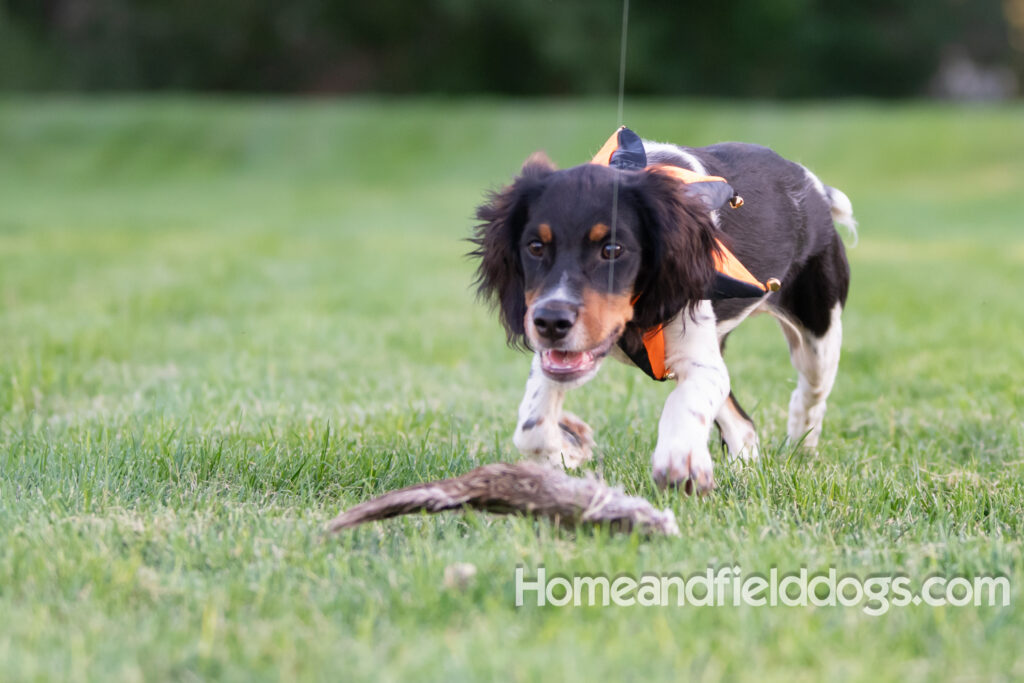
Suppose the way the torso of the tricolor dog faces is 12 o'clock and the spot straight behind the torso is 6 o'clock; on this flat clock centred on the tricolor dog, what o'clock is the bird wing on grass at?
The bird wing on grass is roughly at 11 o'clock from the tricolor dog.

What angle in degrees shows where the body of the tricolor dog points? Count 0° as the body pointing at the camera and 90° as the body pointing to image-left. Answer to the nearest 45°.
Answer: approximately 45°
